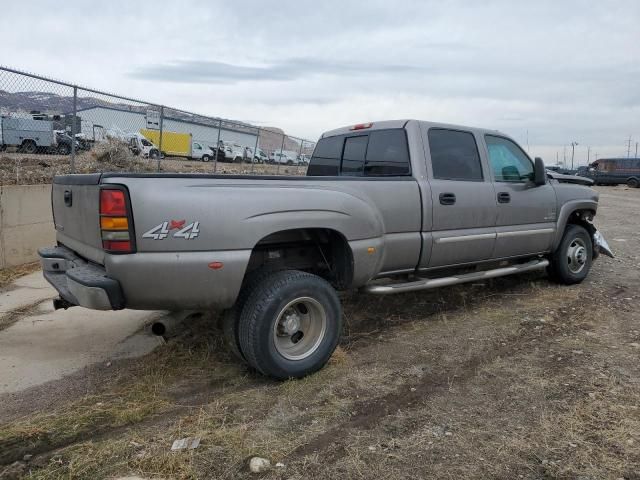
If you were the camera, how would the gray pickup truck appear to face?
facing away from the viewer and to the right of the viewer

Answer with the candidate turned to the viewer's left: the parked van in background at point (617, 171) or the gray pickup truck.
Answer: the parked van in background

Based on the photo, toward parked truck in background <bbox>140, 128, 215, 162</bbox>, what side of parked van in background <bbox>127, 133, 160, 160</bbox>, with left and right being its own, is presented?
left

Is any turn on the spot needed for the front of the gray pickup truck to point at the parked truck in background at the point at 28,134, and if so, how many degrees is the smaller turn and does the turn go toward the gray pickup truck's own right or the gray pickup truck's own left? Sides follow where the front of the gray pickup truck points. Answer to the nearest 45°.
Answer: approximately 90° to the gray pickup truck's own left

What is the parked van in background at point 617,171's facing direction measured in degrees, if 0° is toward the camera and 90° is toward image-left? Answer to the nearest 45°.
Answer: approximately 90°

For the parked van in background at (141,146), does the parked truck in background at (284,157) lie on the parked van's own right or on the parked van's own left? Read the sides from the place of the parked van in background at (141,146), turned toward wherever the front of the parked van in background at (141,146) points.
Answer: on the parked van's own left
